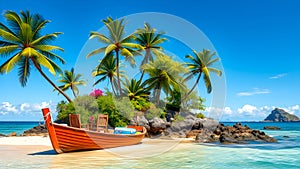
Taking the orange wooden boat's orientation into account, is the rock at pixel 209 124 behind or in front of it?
behind

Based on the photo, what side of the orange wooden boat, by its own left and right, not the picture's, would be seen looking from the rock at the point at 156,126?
back

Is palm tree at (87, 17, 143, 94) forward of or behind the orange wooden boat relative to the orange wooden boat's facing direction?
behind

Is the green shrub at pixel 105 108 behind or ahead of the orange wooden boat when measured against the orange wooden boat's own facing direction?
behind

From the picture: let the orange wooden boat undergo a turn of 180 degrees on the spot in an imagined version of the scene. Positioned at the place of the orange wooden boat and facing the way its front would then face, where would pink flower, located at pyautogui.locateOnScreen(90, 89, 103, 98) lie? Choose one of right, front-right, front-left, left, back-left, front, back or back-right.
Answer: front-left

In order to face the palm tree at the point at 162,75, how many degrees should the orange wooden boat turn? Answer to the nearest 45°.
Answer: approximately 180°

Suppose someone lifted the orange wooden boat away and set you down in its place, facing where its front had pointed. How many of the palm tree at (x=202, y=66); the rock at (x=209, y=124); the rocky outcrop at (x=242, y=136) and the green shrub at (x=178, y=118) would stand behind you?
4

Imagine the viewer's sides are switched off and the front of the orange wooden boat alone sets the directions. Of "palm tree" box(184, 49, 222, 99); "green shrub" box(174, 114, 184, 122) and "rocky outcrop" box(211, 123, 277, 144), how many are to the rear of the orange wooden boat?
3

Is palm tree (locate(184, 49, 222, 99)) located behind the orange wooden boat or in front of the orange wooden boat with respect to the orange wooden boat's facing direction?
behind

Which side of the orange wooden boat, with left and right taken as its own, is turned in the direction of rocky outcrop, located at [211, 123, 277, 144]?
back

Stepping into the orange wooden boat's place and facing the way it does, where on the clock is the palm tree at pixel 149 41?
The palm tree is roughly at 5 o'clock from the orange wooden boat.

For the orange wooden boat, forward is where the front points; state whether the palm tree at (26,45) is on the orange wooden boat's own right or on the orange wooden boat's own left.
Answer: on the orange wooden boat's own right

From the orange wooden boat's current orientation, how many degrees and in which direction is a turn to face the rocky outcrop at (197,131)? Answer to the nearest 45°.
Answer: approximately 180°

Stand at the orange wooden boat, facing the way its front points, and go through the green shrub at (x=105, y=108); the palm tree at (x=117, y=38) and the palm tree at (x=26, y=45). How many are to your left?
0

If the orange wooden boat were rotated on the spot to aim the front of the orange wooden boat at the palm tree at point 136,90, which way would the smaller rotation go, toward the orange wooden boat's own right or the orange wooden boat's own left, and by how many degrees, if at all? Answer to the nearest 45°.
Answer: approximately 135° to the orange wooden boat's own right

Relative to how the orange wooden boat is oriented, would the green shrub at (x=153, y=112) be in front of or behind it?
behind
